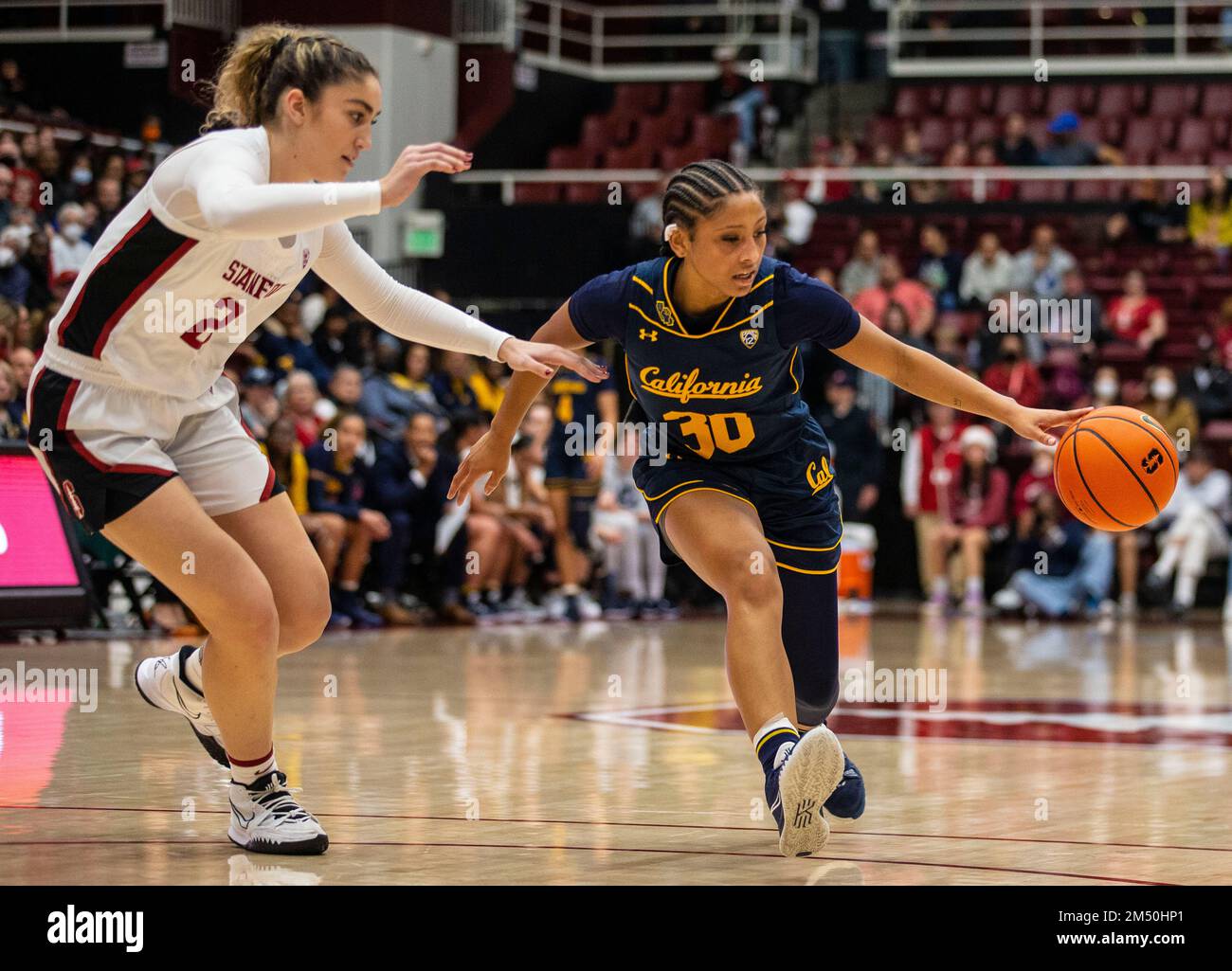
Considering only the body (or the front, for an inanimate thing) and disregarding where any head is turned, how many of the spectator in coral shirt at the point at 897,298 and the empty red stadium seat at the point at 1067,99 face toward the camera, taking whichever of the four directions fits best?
2

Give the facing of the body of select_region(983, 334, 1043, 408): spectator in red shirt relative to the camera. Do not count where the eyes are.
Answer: toward the camera

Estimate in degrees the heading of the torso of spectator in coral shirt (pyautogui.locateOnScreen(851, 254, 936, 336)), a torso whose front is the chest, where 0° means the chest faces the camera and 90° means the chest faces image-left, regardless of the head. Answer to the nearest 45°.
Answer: approximately 0°

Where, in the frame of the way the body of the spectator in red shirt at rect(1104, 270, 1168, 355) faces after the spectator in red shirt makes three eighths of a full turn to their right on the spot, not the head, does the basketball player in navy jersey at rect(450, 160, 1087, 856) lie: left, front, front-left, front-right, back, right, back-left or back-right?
back-left

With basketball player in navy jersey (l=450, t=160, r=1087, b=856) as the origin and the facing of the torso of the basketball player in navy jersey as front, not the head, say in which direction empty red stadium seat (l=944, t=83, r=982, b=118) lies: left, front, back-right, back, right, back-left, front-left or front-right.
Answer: back

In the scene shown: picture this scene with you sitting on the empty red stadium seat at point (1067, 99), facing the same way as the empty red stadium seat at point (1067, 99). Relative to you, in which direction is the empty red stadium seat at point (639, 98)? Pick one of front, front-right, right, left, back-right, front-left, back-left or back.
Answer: right

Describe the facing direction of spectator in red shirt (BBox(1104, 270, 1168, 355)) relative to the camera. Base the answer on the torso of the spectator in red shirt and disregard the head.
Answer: toward the camera

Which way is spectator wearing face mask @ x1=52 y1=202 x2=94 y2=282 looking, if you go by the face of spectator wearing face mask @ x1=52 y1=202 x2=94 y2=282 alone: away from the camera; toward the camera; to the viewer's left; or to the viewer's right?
toward the camera

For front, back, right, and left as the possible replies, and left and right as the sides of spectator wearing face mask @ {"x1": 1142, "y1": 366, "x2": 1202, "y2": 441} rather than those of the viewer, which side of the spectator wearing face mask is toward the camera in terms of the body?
front

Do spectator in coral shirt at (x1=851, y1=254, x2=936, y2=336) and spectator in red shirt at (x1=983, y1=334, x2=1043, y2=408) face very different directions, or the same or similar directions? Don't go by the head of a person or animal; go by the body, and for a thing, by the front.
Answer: same or similar directions

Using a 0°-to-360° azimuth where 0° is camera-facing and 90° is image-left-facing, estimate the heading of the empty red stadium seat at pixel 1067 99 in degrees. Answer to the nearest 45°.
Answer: approximately 0°

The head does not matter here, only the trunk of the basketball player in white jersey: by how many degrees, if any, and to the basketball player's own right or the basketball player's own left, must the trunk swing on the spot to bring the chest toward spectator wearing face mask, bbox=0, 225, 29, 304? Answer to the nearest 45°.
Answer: approximately 135° to the basketball player's own left

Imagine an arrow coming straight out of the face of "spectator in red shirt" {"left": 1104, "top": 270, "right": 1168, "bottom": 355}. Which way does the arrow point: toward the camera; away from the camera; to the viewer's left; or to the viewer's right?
toward the camera

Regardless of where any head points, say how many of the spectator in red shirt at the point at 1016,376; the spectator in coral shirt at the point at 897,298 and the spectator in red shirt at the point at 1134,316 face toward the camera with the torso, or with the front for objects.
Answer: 3
